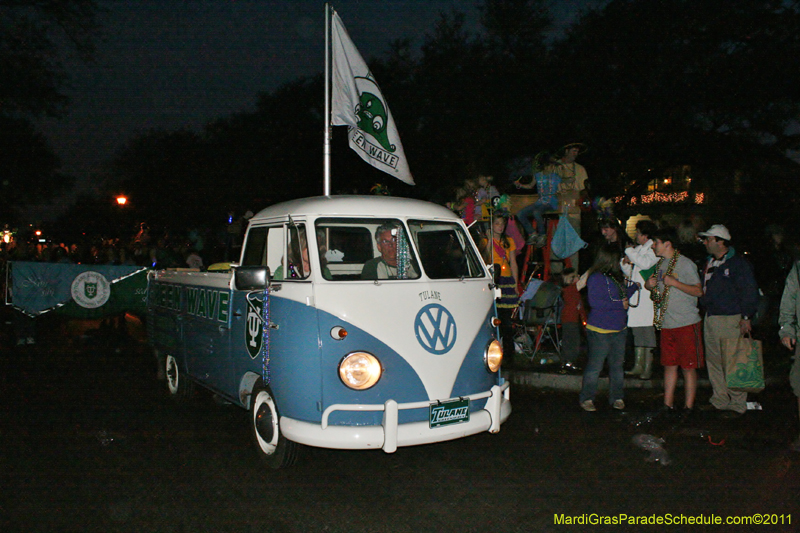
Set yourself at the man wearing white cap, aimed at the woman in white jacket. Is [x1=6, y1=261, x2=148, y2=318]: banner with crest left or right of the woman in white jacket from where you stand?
left

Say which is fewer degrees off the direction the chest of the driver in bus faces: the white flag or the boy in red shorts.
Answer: the boy in red shorts

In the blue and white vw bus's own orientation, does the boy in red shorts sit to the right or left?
on its left

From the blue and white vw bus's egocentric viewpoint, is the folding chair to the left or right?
on its left

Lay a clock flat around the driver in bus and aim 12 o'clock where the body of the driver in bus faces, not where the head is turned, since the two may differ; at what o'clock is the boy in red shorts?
The boy in red shorts is roughly at 10 o'clock from the driver in bus.

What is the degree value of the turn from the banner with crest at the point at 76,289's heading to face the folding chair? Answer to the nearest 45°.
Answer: approximately 45° to its left

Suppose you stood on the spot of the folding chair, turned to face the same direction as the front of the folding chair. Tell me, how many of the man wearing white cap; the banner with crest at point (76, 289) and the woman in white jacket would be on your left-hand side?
2

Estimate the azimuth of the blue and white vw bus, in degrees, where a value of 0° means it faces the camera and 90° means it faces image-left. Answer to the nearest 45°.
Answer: approximately 315°

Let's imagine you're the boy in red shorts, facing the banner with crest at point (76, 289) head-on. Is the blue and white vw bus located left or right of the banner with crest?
left

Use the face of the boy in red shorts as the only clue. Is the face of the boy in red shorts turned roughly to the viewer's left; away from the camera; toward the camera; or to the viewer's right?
to the viewer's left
